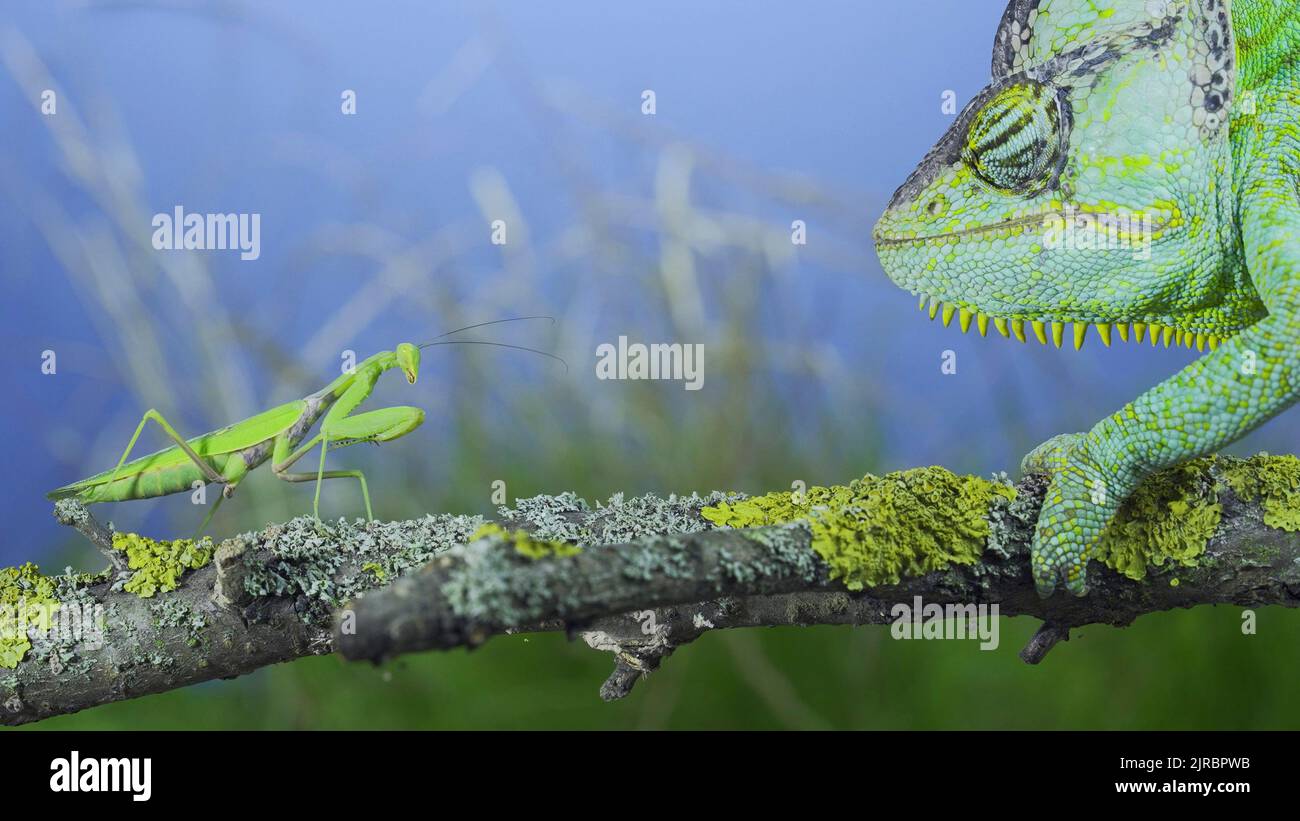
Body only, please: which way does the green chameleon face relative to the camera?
to the viewer's left

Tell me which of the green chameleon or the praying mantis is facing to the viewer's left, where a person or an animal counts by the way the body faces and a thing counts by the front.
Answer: the green chameleon

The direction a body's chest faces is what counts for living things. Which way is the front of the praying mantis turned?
to the viewer's right

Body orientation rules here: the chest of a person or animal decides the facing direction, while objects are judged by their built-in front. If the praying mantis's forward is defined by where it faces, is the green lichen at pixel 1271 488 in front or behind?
in front

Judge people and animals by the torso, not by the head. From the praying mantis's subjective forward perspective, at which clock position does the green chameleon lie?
The green chameleon is roughly at 1 o'clock from the praying mantis.

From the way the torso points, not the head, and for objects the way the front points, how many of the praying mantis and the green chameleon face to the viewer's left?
1
